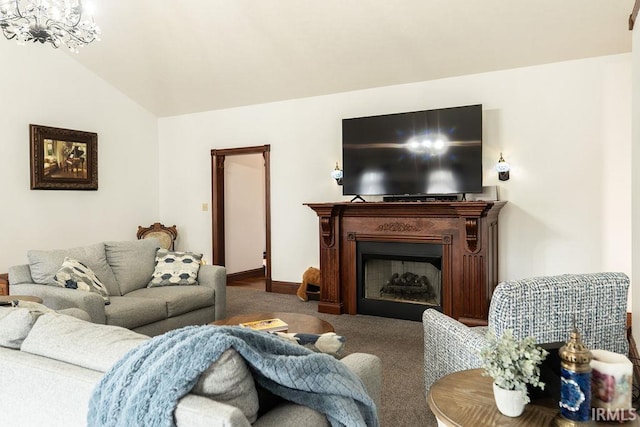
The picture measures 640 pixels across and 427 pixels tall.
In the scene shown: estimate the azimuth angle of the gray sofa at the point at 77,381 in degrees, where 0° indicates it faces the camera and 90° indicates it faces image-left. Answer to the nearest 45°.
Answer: approximately 225°

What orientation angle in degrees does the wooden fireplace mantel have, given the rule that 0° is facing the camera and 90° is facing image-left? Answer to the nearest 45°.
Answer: approximately 0°

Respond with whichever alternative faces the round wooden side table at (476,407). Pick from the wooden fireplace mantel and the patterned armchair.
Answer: the wooden fireplace mantel

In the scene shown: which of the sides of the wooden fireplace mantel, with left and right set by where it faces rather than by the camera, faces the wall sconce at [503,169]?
left

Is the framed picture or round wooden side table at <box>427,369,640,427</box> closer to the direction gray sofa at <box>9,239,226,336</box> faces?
the round wooden side table

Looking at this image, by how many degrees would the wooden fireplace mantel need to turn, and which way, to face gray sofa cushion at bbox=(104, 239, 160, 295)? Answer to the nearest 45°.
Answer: approximately 90° to its right

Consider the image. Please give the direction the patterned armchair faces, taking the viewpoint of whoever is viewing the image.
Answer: facing away from the viewer and to the left of the viewer

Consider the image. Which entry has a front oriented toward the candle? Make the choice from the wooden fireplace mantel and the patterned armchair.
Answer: the wooden fireplace mantel

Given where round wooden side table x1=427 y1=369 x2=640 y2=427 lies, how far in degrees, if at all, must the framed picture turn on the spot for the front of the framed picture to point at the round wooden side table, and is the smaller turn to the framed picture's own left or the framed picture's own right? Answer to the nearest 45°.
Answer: approximately 45° to the framed picture's own right

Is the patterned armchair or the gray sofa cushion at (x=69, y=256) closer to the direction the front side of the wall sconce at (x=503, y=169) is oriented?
the patterned armchair

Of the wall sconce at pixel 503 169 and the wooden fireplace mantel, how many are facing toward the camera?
2
